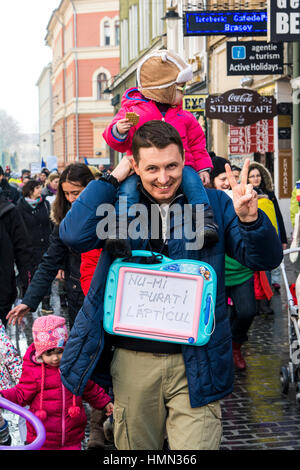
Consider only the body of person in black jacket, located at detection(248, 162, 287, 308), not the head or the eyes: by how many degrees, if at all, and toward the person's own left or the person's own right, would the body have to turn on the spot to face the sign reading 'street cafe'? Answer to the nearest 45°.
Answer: approximately 180°

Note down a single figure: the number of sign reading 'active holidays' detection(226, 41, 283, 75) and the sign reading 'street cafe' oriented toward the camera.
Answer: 2

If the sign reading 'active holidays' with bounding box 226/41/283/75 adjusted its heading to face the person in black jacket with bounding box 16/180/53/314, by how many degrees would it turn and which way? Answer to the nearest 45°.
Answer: approximately 45° to its right

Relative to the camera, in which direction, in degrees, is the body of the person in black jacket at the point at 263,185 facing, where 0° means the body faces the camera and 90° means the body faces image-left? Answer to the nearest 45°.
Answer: approximately 0°

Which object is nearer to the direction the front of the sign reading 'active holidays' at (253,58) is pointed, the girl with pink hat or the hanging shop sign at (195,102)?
the girl with pink hat

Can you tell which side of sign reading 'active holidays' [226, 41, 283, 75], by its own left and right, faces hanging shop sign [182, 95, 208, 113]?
back
